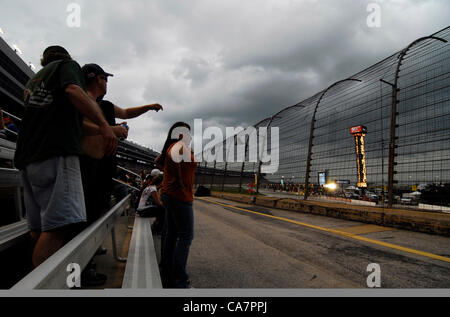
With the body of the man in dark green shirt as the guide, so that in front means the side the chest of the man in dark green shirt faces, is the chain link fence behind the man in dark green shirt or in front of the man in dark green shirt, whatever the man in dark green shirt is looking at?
in front

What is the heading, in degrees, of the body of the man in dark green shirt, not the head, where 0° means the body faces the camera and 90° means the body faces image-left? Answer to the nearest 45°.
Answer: approximately 225°

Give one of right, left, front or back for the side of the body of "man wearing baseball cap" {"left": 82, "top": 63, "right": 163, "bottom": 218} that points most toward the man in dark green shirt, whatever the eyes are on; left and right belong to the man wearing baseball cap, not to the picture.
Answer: right

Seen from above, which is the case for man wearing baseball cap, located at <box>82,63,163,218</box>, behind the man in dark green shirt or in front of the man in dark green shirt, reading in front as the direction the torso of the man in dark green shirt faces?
in front

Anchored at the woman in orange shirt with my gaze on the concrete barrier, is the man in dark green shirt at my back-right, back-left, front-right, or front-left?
back-right

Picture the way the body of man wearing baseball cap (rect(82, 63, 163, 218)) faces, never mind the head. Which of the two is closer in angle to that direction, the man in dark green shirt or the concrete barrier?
the concrete barrier

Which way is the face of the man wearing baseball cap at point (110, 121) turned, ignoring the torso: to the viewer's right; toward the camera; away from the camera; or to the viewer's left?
to the viewer's right

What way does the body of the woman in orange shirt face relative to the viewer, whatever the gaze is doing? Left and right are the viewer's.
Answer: facing to the right of the viewer

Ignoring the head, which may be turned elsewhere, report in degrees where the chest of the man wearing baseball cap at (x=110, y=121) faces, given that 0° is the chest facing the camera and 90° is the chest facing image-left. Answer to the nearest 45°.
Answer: approximately 270°

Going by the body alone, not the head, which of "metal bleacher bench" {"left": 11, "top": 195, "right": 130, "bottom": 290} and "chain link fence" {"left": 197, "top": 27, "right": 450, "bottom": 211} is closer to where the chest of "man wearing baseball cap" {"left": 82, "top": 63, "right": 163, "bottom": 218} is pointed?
the chain link fence
